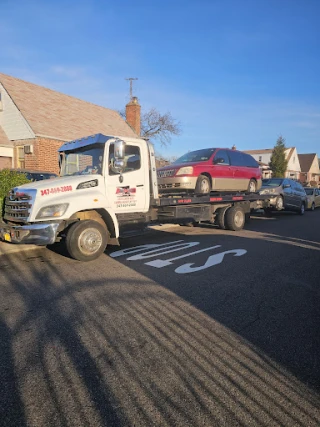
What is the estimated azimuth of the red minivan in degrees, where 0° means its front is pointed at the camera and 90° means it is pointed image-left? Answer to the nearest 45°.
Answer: approximately 45°

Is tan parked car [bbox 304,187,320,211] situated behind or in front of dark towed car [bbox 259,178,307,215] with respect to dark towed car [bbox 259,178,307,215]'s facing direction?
behind

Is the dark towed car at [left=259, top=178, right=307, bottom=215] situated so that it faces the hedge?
yes

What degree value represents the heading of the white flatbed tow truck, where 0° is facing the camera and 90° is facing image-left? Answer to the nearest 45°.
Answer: approximately 45°
